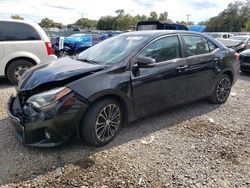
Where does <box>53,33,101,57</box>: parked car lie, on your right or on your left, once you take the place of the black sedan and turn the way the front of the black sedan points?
on your right

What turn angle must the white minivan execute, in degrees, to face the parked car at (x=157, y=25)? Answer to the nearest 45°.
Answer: approximately 135° to its right

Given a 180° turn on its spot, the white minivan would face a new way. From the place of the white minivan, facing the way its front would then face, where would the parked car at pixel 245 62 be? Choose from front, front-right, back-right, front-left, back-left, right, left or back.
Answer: front

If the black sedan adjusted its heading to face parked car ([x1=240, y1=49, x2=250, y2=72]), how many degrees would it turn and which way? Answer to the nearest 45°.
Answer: approximately 180°

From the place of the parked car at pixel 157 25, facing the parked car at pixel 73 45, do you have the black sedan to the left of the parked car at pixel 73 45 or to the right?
left

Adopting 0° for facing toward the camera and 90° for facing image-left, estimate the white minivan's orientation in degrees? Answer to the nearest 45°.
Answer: approximately 90°
